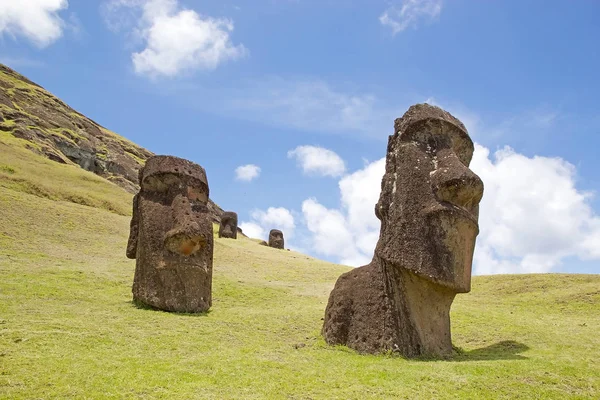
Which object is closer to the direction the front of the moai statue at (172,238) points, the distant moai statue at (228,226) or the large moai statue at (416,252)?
the large moai statue

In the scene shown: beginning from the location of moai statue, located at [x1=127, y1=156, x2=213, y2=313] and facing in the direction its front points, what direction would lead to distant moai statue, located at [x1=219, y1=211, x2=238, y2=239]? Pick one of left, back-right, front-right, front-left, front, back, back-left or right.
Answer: back-left

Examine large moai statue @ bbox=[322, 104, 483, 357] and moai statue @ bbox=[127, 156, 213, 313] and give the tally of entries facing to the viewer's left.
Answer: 0

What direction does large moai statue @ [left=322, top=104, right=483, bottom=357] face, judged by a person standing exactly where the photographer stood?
facing the viewer and to the right of the viewer

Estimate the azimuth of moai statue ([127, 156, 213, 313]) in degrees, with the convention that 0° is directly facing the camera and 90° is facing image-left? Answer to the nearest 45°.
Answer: approximately 315°

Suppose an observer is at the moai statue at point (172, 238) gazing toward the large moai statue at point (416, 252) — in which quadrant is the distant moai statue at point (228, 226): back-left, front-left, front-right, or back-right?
back-left

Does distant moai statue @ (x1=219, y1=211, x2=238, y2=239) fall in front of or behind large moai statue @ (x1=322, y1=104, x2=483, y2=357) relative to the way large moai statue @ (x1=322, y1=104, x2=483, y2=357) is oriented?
behind

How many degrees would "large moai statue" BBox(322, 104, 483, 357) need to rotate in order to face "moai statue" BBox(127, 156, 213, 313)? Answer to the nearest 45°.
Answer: approximately 180°
